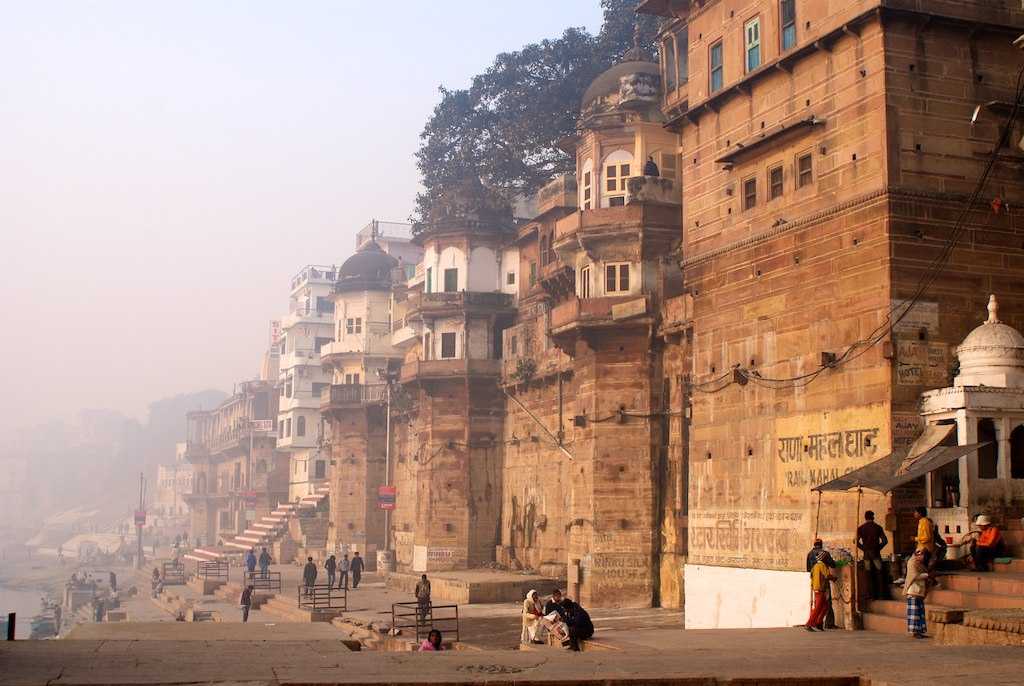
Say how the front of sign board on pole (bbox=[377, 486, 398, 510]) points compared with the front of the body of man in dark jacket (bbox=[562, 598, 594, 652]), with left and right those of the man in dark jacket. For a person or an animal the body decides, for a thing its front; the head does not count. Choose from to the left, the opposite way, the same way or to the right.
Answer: to the left

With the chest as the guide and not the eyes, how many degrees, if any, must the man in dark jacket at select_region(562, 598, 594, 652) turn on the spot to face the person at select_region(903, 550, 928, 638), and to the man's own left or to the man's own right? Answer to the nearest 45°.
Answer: approximately 135° to the man's own left

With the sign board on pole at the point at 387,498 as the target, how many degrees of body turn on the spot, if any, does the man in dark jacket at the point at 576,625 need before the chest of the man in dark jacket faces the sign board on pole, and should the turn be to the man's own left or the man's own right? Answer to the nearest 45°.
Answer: approximately 90° to the man's own right

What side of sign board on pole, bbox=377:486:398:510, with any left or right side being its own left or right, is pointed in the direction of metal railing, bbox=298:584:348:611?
front

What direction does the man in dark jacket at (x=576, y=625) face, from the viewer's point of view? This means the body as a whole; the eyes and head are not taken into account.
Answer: to the viewer's left

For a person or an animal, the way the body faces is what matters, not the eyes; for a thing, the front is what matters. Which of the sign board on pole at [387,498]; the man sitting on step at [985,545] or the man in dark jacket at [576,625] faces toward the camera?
the sign board on pole

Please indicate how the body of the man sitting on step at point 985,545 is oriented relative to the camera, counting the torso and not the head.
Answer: to the viewer's left

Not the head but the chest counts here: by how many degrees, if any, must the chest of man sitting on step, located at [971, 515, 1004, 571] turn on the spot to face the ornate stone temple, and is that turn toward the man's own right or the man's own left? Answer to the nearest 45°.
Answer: approximately 90° to the man's own right

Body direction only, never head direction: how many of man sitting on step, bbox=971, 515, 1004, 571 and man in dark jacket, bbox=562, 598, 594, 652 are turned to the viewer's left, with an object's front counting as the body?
2

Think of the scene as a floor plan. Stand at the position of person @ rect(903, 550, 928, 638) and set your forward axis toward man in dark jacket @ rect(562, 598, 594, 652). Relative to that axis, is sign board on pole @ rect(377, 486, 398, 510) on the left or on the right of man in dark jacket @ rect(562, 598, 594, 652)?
right

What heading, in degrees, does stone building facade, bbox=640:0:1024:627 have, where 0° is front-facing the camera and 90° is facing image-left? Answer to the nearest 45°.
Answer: approximately 45°
